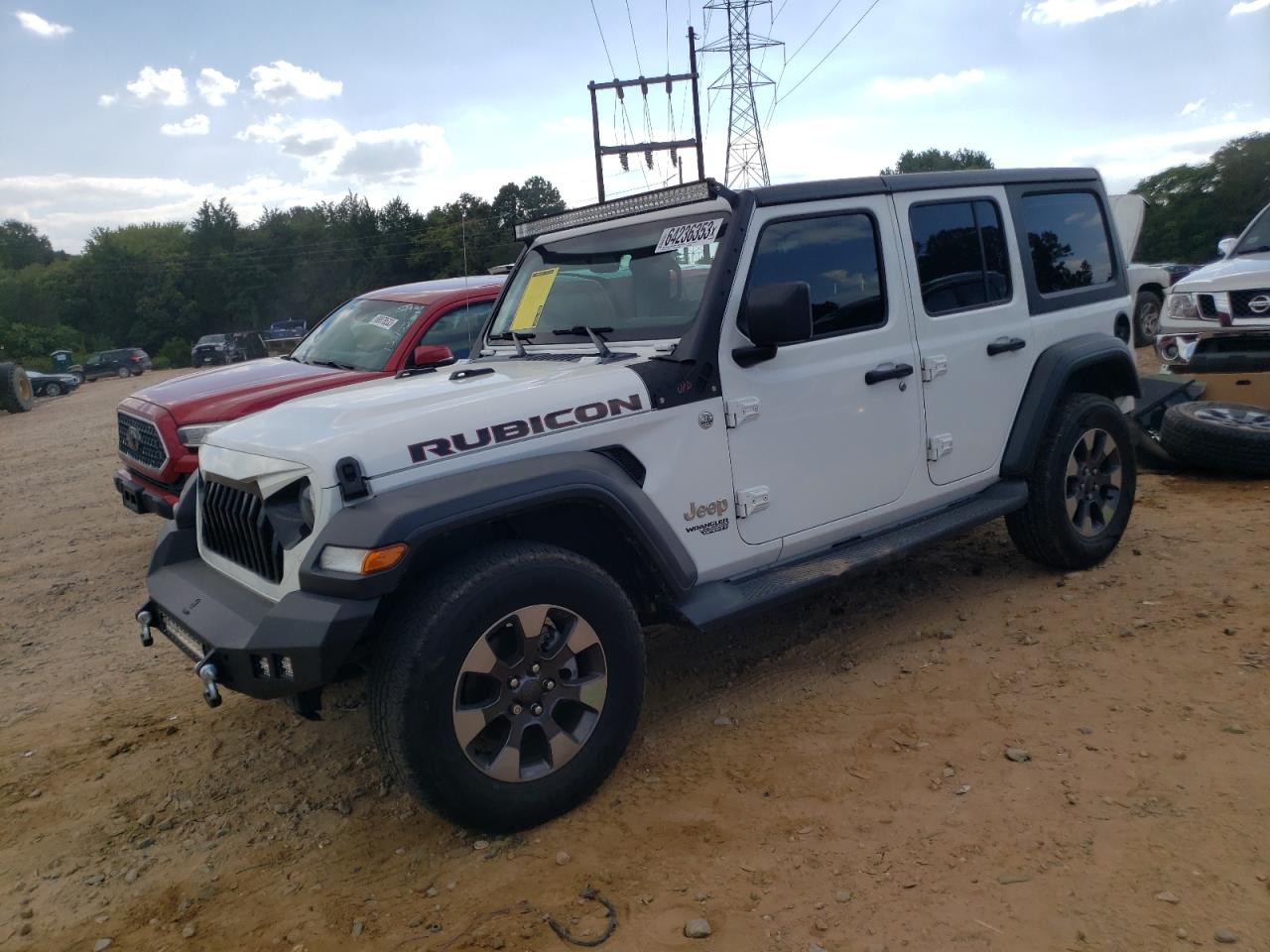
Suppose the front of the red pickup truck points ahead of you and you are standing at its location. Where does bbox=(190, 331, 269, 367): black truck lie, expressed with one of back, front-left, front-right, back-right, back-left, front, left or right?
back-right

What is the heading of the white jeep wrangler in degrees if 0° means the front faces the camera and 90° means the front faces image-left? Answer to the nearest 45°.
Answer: approximately 45°

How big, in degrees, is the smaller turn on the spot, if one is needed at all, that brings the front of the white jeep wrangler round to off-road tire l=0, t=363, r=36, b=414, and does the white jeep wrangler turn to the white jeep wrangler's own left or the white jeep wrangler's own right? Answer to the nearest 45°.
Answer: approximately 90° to the white jeep wrangler's own right

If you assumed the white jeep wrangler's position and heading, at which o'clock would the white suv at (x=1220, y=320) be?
The white suv is roughly at 6 o'clock from the white jeep wrangler.

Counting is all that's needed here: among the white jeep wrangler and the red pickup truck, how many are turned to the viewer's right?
0

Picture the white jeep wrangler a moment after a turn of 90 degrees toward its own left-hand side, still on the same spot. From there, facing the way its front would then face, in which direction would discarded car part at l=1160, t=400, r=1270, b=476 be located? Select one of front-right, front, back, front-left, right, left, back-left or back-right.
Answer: left

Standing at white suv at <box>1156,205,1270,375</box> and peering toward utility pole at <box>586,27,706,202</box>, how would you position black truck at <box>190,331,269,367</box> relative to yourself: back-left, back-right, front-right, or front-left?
front-left

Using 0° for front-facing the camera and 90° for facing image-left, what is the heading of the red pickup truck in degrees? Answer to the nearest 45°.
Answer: approximately 45°

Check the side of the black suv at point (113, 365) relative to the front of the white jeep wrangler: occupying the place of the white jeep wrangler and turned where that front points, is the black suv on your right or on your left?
on your right

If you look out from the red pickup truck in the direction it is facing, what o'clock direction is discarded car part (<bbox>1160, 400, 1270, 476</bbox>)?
The discarded car part is roughly at 8 o'clock from the red pickup truck.

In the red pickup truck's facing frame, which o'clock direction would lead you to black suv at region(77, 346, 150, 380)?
The black suv is roughly at 4 o'clock from the red pickup truck.
